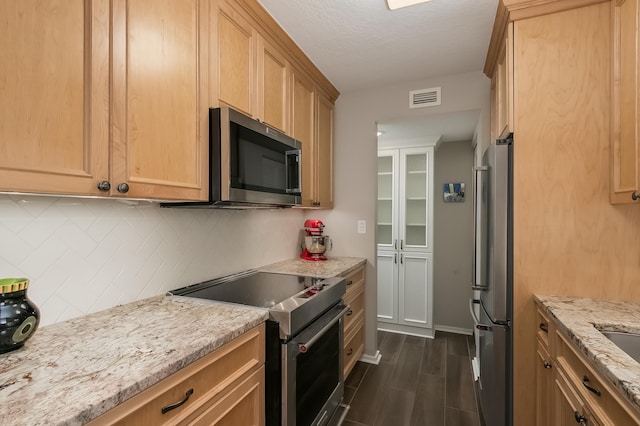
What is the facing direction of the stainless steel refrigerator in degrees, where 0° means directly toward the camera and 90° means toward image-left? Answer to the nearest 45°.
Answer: approximately 90°

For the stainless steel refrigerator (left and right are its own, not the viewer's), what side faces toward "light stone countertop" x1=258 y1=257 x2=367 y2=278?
front

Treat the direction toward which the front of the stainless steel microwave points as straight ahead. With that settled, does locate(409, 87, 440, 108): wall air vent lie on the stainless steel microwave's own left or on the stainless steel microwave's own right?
on the stainless steel microwave's own left

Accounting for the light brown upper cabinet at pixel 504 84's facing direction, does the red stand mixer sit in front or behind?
in front

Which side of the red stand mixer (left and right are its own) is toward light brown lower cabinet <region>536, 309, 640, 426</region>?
front

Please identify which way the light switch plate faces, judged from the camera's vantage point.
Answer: facing the viewer

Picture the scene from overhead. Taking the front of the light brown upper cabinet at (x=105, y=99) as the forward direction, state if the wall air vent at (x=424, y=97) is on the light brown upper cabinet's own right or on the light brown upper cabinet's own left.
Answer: on the light brown upper cabinet's own left

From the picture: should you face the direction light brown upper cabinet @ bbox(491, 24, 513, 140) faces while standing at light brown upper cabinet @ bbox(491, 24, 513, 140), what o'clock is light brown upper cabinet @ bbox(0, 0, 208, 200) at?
light brown upper cabinet @ bbox(0, 0, 208, 200) is roughly at 10 o'clock from light brown upper cabinet @ bbox(491, 24, 513, 140).

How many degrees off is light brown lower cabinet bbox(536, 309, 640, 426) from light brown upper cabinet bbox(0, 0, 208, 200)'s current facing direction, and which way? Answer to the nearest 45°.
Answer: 0° — it already faces it

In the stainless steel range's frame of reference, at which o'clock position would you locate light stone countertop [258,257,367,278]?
The light stone countertop is roughly at 8 o'clock from the stainless steel range.

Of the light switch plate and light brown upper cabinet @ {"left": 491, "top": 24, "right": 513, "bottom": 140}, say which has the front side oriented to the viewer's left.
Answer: the light brown upper cabinet

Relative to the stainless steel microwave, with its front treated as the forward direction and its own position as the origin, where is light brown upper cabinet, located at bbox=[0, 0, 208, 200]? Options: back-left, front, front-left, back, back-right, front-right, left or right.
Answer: right

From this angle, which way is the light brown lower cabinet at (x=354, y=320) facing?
to the viewer's right

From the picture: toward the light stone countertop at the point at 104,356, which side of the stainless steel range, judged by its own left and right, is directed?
right

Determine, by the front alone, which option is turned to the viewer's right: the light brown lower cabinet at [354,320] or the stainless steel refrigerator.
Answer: the light brown lower cabinet
